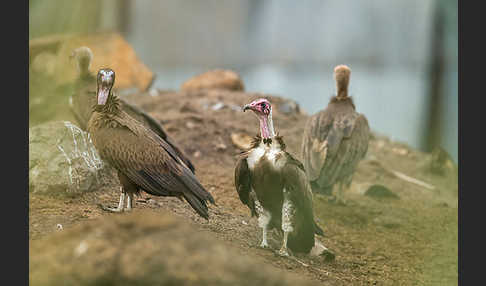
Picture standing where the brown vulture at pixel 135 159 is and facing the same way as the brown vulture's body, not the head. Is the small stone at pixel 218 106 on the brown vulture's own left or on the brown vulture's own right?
on the brown vulture's own right

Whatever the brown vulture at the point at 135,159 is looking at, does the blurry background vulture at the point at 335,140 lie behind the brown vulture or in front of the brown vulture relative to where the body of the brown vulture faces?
behind

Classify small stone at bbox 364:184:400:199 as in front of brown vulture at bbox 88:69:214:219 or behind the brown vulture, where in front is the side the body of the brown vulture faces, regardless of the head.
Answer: behind

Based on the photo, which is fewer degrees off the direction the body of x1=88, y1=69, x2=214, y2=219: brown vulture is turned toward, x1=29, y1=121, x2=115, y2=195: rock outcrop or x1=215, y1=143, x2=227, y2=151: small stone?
the rock outcrop

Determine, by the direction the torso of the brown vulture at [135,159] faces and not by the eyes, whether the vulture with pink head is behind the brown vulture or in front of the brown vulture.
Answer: behind

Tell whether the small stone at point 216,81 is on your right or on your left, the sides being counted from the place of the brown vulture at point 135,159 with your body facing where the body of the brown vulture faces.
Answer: on your right

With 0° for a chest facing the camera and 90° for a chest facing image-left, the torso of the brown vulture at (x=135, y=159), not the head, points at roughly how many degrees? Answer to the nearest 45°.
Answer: approximately 90°

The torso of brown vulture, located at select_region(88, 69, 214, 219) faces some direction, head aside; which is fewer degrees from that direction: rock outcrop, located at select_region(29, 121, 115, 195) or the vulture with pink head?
the rock outcrop

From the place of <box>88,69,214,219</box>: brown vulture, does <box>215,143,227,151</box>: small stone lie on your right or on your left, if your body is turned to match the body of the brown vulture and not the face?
on your right
